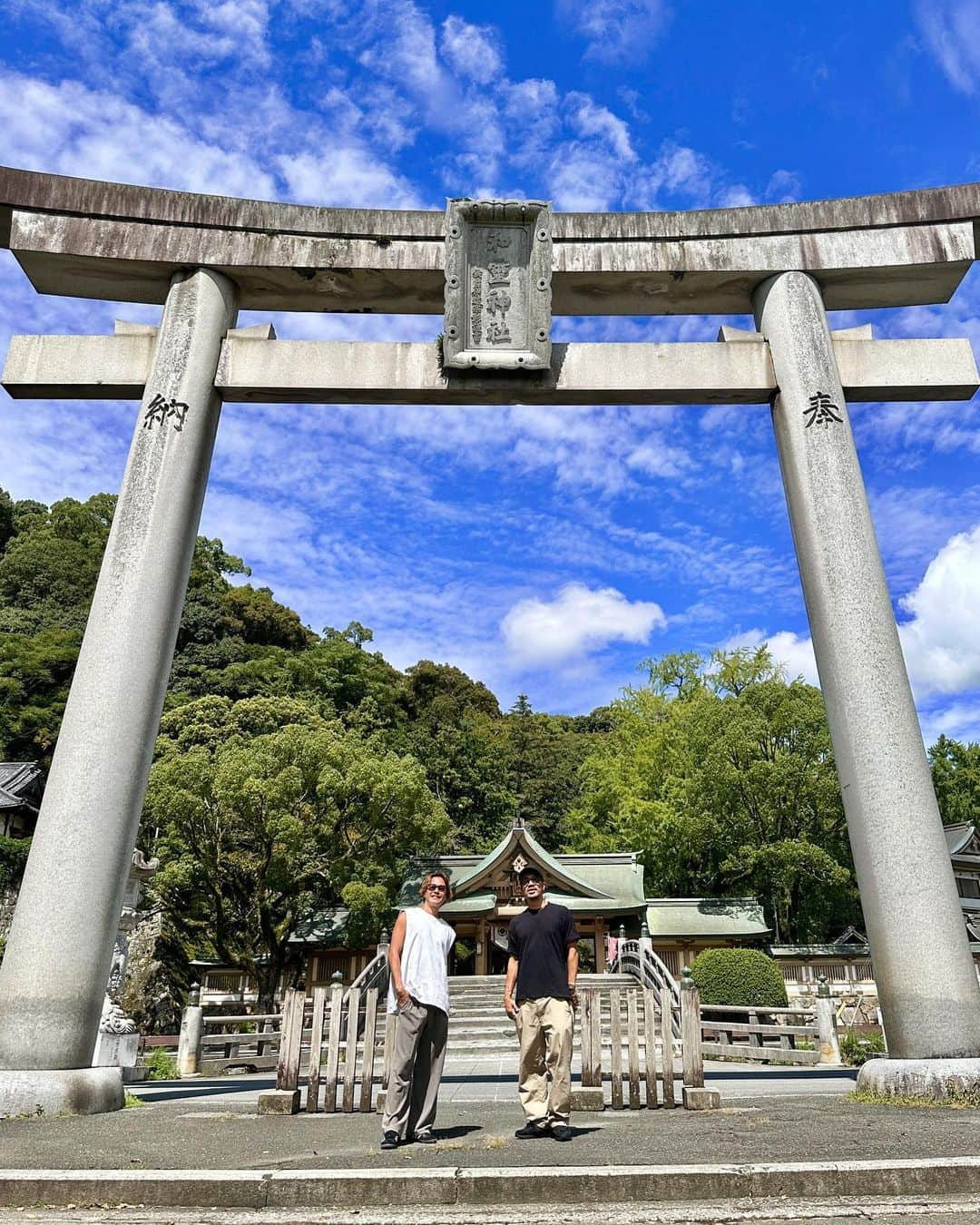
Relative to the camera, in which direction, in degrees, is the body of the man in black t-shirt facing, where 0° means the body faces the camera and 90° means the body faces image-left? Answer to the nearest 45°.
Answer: approximately 0°

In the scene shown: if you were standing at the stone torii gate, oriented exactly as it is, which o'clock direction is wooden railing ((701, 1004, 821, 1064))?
The wooden railing is roughly at 7 o'clock from the stone torii gate.

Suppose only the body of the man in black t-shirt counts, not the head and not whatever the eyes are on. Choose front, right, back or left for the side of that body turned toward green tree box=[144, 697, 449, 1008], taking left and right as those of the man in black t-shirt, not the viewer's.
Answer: back

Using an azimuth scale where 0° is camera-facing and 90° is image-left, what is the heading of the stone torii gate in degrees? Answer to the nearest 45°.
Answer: approximately 0°

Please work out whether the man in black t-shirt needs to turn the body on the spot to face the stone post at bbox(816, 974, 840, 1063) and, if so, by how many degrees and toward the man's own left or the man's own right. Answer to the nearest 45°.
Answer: approximately 135° to the man's own left

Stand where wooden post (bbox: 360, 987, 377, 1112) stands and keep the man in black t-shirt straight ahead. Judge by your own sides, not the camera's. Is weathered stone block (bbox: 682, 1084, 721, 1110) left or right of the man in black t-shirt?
left

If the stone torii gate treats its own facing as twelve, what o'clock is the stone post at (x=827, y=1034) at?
The stone post is roughly at 7 o'clock from the stone torii gate.

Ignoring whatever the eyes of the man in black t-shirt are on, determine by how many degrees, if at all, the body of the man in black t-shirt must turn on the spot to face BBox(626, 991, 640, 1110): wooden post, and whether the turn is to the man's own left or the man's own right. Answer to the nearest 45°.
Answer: approximately 135° to the man's own left

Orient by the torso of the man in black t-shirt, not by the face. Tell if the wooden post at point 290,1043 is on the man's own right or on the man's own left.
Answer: on the man's own right

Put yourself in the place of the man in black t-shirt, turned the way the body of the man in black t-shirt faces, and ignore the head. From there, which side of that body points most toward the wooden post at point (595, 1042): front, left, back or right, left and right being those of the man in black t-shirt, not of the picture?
back

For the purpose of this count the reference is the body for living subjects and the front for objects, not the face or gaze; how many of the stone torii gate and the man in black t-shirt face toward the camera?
2
